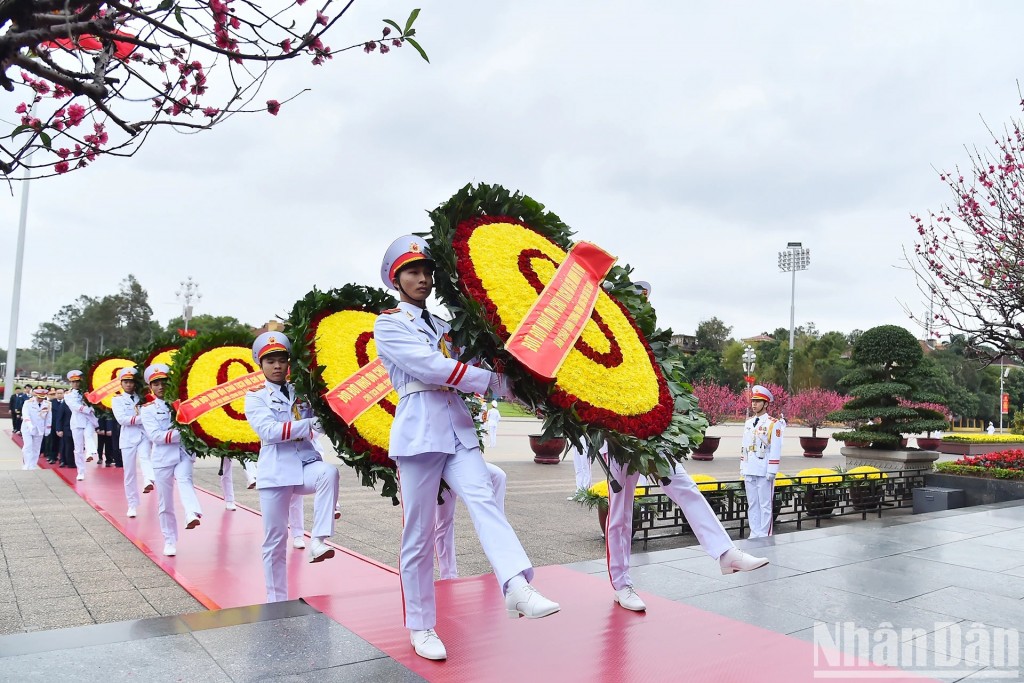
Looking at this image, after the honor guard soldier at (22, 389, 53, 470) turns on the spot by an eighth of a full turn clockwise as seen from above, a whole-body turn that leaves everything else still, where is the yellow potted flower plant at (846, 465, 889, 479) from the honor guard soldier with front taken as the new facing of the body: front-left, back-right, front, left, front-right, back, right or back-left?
front-left

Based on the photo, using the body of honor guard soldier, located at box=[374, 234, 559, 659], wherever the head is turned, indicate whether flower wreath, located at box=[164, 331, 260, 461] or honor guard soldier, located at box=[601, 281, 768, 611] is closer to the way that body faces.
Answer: the honor guard soldier

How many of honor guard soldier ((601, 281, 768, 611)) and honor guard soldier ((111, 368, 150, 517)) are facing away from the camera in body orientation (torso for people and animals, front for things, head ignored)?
0

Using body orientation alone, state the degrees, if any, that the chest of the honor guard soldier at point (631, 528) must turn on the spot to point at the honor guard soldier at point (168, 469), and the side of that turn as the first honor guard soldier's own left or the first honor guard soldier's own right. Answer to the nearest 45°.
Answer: approximately 180°

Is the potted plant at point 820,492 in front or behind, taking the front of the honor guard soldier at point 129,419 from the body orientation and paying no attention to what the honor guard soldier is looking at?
in front

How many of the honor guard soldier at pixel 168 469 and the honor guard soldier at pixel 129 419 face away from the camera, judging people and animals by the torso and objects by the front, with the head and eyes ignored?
0

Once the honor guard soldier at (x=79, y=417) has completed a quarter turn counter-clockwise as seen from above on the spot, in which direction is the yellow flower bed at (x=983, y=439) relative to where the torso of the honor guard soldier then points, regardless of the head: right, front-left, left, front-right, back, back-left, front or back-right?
right

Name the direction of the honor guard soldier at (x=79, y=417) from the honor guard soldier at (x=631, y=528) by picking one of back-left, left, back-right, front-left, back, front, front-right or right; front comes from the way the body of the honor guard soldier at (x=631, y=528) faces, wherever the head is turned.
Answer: back

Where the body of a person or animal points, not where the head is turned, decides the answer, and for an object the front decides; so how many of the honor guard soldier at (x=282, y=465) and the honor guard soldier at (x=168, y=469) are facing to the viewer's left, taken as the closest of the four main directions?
0

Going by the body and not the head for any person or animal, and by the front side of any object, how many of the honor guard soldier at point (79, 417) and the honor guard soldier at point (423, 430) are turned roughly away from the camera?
0

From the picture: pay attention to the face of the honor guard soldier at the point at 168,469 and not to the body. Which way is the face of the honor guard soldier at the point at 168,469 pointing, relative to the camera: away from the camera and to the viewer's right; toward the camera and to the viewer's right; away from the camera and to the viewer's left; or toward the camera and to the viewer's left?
toward the camera and to the viewer's right

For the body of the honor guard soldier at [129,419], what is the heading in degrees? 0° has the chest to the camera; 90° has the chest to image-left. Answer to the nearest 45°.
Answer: approximately 315°
